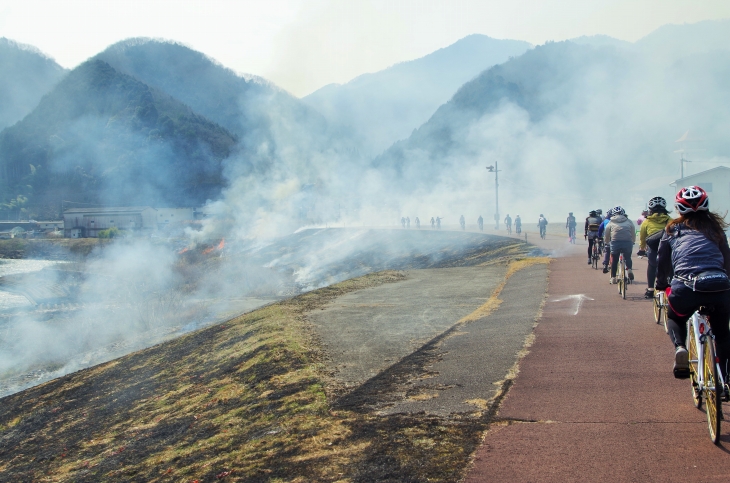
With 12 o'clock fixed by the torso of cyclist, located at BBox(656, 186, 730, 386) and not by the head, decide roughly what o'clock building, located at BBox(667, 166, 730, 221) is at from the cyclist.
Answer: The building is roughly at 12 o'clock from the cyclist.

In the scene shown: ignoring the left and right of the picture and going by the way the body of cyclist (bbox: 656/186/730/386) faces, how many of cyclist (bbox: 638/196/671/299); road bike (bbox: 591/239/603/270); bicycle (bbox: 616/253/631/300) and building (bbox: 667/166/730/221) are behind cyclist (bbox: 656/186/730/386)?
0

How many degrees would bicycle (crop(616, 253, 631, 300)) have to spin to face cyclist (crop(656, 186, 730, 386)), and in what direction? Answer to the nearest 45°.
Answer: approximately 180°

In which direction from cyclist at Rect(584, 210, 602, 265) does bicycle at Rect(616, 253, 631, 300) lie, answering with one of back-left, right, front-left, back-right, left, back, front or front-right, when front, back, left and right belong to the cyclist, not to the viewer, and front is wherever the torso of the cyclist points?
back

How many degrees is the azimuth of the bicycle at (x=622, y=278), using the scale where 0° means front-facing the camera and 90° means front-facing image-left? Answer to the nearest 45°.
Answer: approximately 180°

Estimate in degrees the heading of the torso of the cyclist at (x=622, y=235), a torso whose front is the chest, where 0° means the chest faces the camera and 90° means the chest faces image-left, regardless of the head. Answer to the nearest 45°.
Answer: approximately 180°

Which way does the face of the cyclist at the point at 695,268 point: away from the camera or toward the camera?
away from the camera

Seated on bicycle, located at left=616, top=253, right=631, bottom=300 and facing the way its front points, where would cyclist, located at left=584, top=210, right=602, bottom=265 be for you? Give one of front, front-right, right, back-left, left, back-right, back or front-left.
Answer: front

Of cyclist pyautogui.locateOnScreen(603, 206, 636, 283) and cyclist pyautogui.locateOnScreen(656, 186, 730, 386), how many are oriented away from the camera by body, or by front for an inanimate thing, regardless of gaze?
2

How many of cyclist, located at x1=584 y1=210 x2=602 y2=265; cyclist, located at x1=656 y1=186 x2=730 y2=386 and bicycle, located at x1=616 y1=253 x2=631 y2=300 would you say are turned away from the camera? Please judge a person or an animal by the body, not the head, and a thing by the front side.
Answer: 3

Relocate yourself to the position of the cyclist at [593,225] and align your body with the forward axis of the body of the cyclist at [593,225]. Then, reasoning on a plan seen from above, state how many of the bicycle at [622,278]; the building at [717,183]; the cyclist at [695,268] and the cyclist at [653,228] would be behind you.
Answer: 3

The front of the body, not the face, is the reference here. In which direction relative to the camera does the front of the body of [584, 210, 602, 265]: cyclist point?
away from the camera

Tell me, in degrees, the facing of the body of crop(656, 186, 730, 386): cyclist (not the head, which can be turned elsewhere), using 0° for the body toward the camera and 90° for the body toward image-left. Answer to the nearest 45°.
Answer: approximately 180°

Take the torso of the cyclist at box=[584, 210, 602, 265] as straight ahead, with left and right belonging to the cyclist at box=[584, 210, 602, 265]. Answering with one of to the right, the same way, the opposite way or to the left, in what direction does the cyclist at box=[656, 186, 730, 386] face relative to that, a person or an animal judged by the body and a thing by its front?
the same way

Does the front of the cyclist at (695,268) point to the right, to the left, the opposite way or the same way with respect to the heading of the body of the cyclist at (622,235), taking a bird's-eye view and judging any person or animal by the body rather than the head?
the same way

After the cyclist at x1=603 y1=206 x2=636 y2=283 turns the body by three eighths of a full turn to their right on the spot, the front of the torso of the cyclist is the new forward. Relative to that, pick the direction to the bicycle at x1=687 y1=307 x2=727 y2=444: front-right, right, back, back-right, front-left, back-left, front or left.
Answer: front-right

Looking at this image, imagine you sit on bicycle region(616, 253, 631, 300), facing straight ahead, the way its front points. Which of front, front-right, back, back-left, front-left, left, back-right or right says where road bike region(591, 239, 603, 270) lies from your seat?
front

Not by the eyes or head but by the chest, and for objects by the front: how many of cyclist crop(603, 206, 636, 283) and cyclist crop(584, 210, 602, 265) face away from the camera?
2
